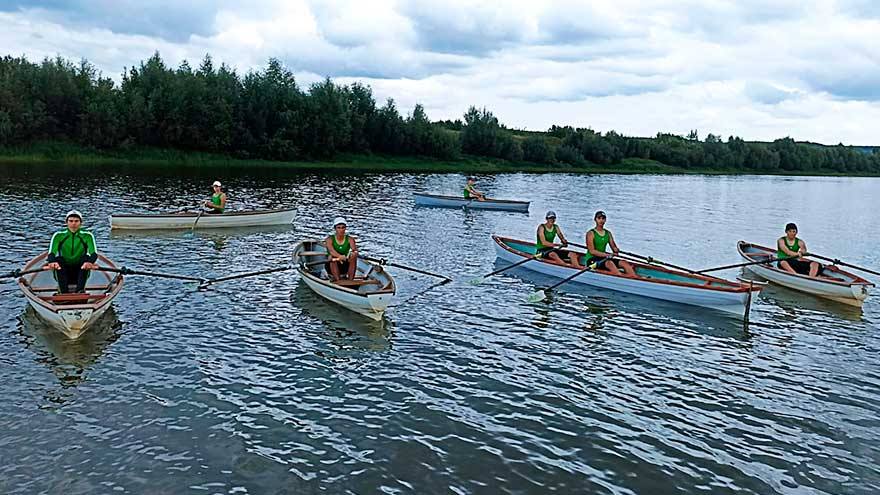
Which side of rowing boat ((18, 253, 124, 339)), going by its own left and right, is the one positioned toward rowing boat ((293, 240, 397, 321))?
right

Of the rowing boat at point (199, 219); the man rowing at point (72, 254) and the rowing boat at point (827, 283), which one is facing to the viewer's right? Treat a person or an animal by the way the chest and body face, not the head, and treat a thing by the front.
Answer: the rowing boat at point (199, 219)

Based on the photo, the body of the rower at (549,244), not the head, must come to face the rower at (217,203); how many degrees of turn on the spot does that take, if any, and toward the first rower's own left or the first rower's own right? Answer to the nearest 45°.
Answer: approximately 135° to the first rower's own right

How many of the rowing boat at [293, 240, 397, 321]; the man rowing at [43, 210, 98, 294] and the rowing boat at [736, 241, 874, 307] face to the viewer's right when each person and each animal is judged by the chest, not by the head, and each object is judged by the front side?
0

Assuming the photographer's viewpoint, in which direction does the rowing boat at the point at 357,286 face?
facing away from the viewer and to the left of the viewer

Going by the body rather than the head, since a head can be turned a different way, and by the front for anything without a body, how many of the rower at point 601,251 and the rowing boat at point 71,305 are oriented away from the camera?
1

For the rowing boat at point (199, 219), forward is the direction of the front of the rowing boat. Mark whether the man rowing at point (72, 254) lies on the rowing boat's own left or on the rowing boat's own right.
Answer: on the rowing boat's own right

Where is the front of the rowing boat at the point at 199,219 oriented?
to the viewer's right

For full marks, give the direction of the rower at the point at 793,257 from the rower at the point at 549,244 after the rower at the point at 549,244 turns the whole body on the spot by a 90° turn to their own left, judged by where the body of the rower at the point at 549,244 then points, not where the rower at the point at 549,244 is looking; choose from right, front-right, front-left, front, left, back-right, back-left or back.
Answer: front-right

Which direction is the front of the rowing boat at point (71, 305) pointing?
away from the camera

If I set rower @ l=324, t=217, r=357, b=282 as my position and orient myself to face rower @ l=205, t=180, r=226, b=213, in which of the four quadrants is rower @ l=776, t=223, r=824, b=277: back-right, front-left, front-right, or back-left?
back-right

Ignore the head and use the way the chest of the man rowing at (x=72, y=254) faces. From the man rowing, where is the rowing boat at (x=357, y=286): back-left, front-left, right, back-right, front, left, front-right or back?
left

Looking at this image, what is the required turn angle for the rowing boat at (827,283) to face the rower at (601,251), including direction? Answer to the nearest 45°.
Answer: approximately 45° to its left

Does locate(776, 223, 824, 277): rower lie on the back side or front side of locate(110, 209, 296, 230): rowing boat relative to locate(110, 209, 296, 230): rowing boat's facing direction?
on the front side

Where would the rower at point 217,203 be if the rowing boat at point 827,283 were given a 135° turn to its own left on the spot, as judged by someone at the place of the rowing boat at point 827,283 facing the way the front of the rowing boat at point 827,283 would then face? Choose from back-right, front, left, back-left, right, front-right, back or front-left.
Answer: right

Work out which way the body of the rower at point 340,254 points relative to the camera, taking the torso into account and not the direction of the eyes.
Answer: toward the camera

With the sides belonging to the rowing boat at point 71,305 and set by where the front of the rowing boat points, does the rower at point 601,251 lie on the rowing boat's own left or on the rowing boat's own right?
on the rowing boat's own right
